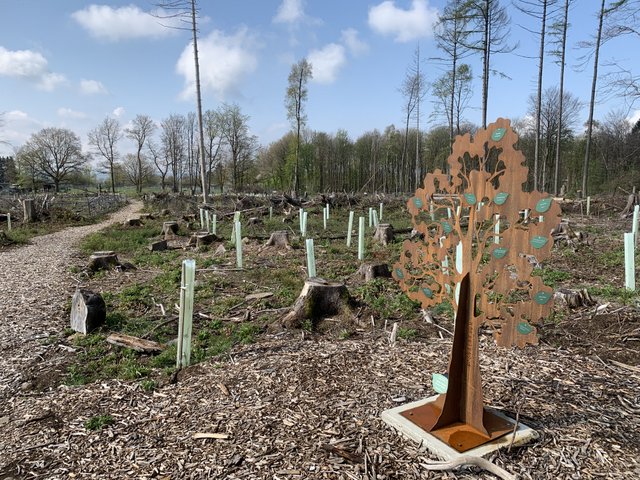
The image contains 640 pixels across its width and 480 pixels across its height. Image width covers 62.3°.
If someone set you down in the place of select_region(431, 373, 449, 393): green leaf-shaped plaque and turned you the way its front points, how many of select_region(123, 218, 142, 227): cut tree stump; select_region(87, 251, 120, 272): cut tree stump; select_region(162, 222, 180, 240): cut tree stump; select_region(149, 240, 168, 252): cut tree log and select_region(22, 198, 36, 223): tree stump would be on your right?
5

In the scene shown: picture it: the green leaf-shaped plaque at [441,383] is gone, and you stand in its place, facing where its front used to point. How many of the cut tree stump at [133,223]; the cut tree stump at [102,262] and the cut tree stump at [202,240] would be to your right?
3

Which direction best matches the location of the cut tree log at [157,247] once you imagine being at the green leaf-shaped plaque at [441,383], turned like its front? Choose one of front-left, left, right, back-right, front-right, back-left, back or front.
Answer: right

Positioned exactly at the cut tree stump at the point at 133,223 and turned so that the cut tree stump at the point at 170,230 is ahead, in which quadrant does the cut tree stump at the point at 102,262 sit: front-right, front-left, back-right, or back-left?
front-right

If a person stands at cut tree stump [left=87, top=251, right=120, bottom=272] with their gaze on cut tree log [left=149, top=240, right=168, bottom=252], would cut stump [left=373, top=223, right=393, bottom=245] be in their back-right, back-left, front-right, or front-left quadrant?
front-right

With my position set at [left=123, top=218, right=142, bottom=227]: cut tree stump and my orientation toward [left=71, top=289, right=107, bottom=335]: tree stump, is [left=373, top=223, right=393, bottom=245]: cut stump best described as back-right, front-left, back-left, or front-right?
front-left

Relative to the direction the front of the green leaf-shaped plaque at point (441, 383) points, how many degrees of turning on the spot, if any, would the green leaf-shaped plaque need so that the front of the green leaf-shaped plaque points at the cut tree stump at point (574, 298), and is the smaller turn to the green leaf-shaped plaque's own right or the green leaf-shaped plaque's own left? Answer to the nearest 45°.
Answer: approximately 180°

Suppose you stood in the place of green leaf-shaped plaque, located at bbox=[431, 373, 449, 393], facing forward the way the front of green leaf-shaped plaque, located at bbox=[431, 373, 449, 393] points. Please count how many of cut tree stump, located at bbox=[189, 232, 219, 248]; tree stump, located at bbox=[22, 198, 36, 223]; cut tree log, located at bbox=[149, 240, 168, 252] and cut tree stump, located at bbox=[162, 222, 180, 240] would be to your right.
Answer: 4

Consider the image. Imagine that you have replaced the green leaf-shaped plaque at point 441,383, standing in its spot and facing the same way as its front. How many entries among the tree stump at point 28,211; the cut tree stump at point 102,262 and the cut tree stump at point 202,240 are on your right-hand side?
3

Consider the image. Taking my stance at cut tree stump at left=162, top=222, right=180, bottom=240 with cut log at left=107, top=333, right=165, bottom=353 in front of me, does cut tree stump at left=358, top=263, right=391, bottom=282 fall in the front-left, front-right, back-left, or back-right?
front-left

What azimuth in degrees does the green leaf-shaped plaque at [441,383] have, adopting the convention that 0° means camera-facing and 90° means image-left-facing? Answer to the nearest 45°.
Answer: approximately 45°

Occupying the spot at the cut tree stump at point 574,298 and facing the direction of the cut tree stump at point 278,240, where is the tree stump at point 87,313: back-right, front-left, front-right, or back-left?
front-left

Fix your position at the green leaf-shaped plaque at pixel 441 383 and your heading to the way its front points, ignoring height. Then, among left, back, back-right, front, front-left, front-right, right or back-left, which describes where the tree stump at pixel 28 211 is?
right

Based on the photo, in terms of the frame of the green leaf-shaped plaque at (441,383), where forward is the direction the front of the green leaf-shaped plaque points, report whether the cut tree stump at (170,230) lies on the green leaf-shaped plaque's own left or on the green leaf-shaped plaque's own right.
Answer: on the green leaf-shaped plaque's own right
